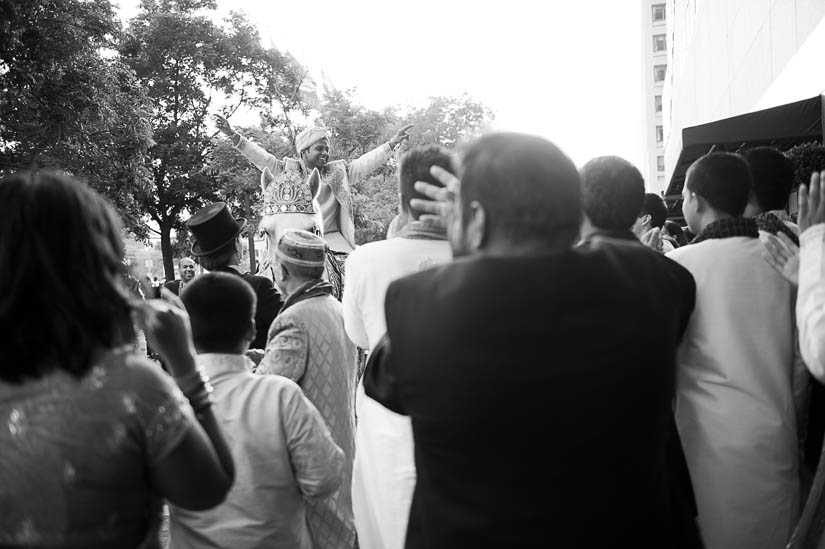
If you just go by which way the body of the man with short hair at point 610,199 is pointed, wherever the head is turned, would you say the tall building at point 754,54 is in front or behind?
in front

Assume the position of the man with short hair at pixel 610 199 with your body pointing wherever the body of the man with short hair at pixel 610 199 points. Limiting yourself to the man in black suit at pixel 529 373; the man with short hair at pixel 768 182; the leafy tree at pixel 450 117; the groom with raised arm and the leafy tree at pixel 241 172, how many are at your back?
1

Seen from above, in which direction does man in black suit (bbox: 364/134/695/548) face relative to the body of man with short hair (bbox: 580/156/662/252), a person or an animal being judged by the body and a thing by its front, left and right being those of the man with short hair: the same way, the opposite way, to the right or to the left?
the same way

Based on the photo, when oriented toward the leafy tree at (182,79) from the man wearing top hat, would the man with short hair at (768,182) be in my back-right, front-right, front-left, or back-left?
back-right

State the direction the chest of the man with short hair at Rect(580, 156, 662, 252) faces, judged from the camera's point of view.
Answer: away from the camera

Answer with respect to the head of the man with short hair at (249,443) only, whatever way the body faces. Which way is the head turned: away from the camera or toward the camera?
away from the camera

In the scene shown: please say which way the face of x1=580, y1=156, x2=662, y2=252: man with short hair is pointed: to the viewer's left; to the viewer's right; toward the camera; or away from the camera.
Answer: away from the camera

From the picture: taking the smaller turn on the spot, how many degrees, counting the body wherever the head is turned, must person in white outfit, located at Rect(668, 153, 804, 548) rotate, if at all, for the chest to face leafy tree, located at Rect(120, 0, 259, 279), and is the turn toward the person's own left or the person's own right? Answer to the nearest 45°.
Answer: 0° — they already face it

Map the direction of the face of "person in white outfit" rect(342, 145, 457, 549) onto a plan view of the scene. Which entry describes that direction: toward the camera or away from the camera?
away from the camera

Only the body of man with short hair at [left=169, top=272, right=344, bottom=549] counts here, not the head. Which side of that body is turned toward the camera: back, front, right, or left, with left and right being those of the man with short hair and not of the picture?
back

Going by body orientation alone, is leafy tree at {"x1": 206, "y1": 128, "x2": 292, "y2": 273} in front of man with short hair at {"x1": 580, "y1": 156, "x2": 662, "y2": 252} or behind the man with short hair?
in front

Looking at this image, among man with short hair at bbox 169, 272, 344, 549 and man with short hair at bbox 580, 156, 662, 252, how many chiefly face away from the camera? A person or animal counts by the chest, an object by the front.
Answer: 2

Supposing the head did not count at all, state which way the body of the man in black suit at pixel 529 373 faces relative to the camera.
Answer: away from the camera

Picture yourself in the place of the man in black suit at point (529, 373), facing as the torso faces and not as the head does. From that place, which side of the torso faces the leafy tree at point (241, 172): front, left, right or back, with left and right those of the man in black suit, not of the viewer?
front

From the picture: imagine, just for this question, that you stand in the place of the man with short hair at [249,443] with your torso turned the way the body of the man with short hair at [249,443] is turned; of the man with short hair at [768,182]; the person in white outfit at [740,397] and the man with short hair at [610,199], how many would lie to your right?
3

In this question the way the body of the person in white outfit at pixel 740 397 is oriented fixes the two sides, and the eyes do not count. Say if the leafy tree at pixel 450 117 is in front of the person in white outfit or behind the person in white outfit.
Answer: in front
